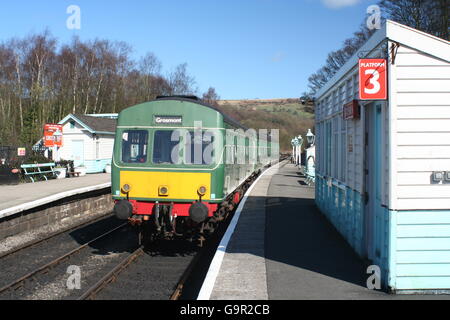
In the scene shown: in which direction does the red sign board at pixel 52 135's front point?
toward the camera

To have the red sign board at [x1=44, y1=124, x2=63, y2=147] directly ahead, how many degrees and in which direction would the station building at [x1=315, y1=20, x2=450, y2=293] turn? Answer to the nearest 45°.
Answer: approximately 45° to its right

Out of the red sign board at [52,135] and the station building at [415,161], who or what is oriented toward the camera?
the red sign board

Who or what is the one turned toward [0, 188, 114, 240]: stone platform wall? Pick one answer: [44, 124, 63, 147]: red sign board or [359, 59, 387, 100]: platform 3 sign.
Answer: the red sign board

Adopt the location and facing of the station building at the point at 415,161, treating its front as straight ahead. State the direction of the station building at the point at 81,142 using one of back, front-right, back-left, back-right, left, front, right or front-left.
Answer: front-right

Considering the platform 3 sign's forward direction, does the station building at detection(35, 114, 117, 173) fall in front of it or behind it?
behind

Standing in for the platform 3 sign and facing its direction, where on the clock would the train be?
The train is roughly at 4 o'clock from the platform 3 sign.

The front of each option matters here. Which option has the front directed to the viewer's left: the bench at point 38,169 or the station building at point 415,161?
the station building

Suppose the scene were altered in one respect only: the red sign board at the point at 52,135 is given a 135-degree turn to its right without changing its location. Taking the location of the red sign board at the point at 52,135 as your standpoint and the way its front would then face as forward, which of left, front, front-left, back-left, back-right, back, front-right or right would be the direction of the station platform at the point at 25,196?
back-left

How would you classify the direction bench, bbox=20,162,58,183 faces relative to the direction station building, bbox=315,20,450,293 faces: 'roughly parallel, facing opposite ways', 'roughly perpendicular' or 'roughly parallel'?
roughly parallel, facing opposite ways

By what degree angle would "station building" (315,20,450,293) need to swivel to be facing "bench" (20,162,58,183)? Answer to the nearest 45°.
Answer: approximately 45° to its right

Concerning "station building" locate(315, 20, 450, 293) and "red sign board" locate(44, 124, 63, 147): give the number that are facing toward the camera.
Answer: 1

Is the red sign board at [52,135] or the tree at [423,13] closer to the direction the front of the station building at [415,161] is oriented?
the red sign board

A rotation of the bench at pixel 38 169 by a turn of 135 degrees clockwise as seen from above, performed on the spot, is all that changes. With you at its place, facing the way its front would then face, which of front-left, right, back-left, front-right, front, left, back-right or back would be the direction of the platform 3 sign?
left

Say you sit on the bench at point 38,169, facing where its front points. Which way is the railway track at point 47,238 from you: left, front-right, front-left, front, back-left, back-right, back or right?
front-right

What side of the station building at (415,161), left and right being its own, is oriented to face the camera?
left

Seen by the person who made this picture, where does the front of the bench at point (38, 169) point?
facing the viewer and to the right of the viewer

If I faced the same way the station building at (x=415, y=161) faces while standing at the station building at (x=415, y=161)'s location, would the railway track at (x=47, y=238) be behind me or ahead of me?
ahead
